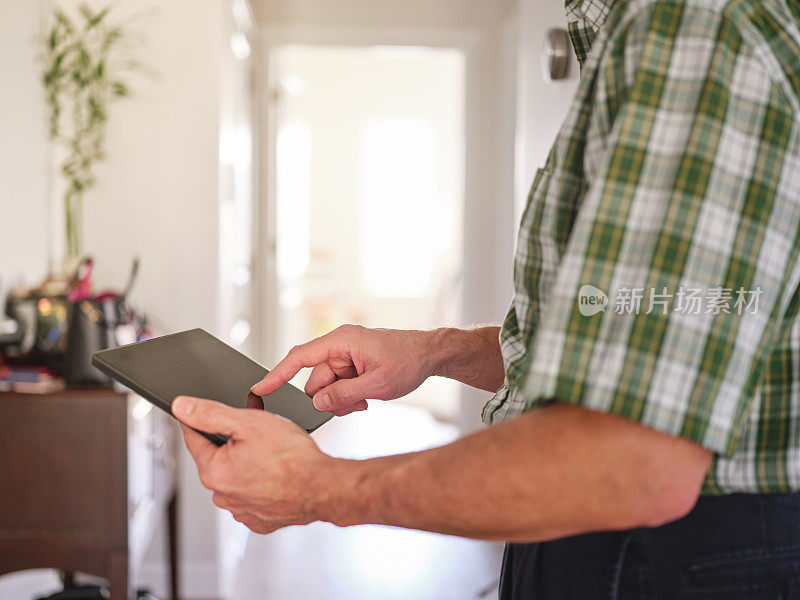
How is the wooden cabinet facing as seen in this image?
to the viewer's right

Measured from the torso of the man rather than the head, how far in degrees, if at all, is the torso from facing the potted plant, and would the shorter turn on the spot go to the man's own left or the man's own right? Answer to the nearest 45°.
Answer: approximately 45° to the man's own right

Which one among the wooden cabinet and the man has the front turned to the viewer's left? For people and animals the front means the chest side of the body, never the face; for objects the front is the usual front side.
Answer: the man

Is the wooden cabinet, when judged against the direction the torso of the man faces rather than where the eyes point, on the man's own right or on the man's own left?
on the man's own right

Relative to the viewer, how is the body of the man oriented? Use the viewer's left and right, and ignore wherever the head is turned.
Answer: facing to the left of the viewer

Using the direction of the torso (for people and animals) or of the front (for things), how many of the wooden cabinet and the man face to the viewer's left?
1

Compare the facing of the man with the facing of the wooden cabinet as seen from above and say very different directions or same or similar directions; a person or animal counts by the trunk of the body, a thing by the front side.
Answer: very different directions
